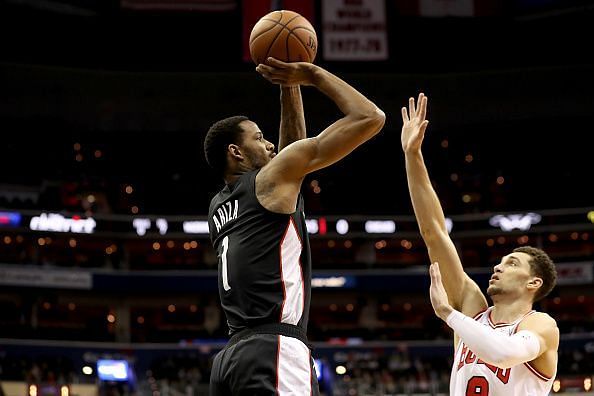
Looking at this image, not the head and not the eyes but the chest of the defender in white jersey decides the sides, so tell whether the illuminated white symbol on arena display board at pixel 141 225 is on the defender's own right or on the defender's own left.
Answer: on the defender's own right

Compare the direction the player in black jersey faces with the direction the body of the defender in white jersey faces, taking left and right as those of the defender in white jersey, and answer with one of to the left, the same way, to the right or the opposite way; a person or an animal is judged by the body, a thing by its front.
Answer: the opposite way

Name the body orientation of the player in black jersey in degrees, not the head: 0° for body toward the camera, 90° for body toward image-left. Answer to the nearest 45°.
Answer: approximately 225°

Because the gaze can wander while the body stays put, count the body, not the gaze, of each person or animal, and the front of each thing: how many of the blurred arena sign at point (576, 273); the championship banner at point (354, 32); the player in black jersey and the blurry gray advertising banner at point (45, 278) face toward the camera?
3

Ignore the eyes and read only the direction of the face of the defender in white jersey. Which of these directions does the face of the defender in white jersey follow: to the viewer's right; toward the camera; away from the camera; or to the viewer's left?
to the viewer's left

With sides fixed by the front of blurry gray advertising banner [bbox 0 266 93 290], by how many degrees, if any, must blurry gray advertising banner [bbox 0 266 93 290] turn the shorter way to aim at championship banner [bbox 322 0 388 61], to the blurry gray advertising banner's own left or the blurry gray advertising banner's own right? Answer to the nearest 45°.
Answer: approximately 45° to the blurry gray advertising banner's own left

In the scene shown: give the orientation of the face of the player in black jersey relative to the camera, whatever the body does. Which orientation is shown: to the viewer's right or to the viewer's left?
to the viewer's right

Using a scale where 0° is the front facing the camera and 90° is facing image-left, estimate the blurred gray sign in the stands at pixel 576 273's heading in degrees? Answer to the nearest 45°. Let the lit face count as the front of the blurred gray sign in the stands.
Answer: approximately 0°

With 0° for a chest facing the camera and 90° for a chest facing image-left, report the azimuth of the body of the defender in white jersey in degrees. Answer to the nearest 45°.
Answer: approximately 45°

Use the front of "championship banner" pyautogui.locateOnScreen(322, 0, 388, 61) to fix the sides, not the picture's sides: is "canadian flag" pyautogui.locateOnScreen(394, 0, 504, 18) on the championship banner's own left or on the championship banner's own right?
on the championship banner's own left

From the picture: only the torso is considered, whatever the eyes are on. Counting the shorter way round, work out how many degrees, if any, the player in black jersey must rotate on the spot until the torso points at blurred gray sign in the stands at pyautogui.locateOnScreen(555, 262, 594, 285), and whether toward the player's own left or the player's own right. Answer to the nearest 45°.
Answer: approximately 45° to the player's own left
